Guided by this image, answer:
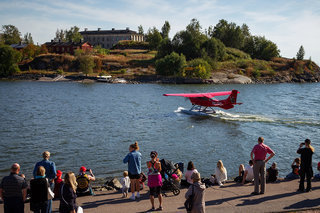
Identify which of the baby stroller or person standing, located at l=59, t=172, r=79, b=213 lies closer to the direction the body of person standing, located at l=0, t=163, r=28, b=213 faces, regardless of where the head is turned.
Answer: the baby stroller

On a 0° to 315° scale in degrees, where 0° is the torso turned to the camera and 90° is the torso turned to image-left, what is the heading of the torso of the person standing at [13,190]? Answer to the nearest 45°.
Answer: approximately 180°

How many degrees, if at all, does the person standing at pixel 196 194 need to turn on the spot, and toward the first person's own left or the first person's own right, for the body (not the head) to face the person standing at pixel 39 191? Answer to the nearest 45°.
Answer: approximately 45° to the first person's own left

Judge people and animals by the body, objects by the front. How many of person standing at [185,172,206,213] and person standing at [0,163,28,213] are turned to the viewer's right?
0

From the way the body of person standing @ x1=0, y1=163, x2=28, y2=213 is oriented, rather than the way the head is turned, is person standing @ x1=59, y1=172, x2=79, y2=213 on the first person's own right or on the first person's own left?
on the first person's own right

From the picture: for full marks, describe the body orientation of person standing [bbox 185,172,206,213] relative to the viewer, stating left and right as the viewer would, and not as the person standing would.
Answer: facing away from the viewer and to the left of the viewer

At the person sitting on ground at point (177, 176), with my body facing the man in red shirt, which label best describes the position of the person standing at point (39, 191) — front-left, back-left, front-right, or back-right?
back-right

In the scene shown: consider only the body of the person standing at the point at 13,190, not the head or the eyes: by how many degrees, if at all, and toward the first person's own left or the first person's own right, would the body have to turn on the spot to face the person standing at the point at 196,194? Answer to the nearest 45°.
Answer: approximately 135° to the first person's own right
